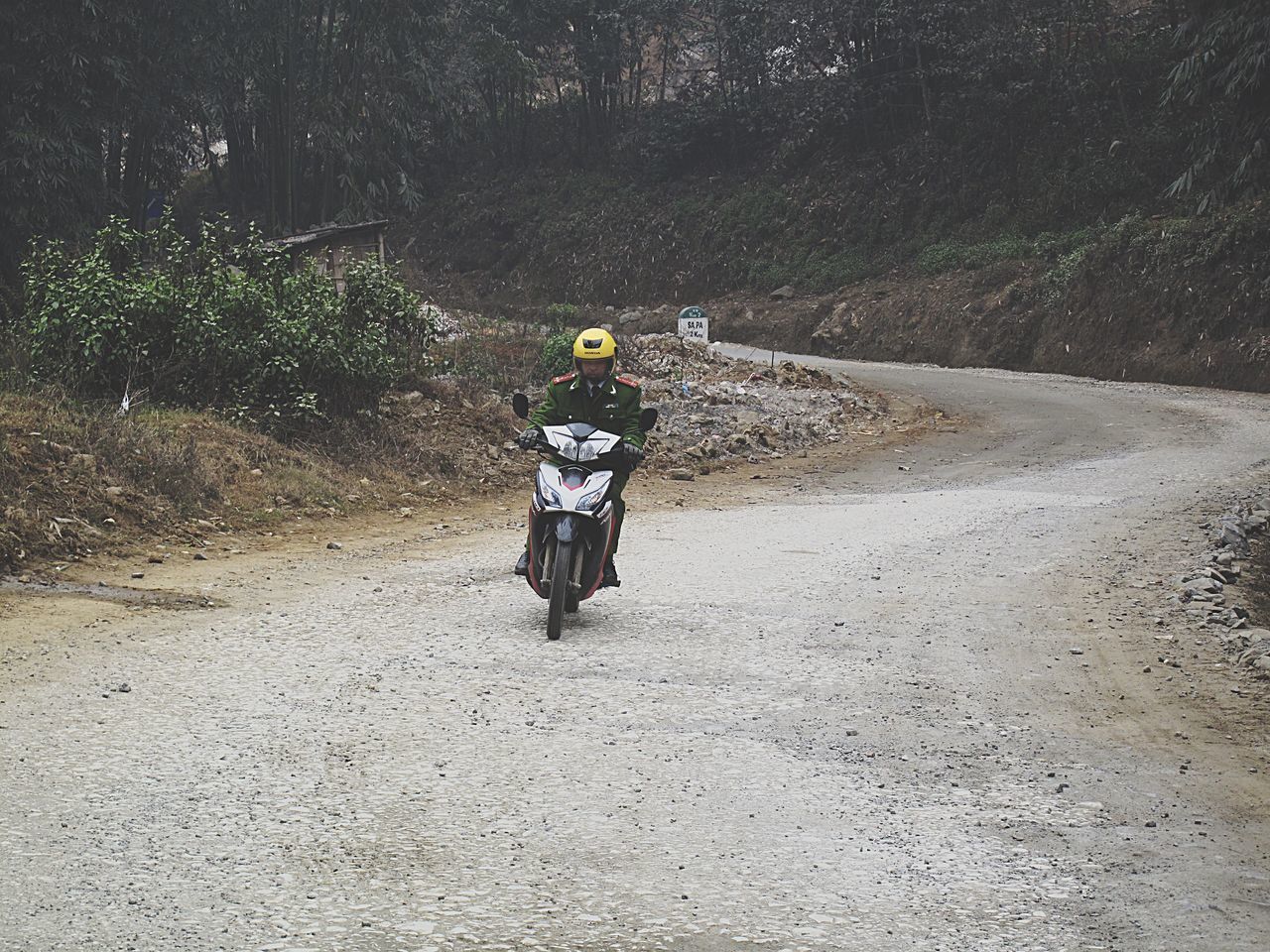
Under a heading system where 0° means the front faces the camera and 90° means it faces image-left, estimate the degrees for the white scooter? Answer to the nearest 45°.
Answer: approximately 0°

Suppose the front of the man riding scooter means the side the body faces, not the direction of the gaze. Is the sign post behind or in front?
behind

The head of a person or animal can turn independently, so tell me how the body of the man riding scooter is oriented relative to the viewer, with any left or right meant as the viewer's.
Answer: facing the viewer

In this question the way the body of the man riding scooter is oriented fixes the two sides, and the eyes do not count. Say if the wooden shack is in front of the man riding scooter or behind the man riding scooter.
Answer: behind

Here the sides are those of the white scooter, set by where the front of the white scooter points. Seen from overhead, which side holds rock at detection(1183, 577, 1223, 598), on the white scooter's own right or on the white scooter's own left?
on the white scooter's own left

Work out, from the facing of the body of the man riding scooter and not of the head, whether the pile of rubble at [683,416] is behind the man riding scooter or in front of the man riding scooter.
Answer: behind

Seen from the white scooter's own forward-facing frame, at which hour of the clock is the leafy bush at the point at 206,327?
The leafy bush is roughly at 5 o'clock from the white scooter.

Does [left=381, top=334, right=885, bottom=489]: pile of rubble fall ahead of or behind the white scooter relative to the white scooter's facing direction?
behind

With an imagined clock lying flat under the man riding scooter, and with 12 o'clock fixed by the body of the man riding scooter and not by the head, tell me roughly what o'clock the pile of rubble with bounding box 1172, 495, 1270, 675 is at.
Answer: The pile of rubble is roughly at 9 o'clock from the man riding scooter.

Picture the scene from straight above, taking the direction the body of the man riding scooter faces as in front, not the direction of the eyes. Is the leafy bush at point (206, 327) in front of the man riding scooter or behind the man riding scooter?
behind

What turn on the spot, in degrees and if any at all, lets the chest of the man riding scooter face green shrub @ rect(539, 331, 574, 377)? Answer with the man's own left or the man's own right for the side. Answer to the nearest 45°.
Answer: approximately 180°
